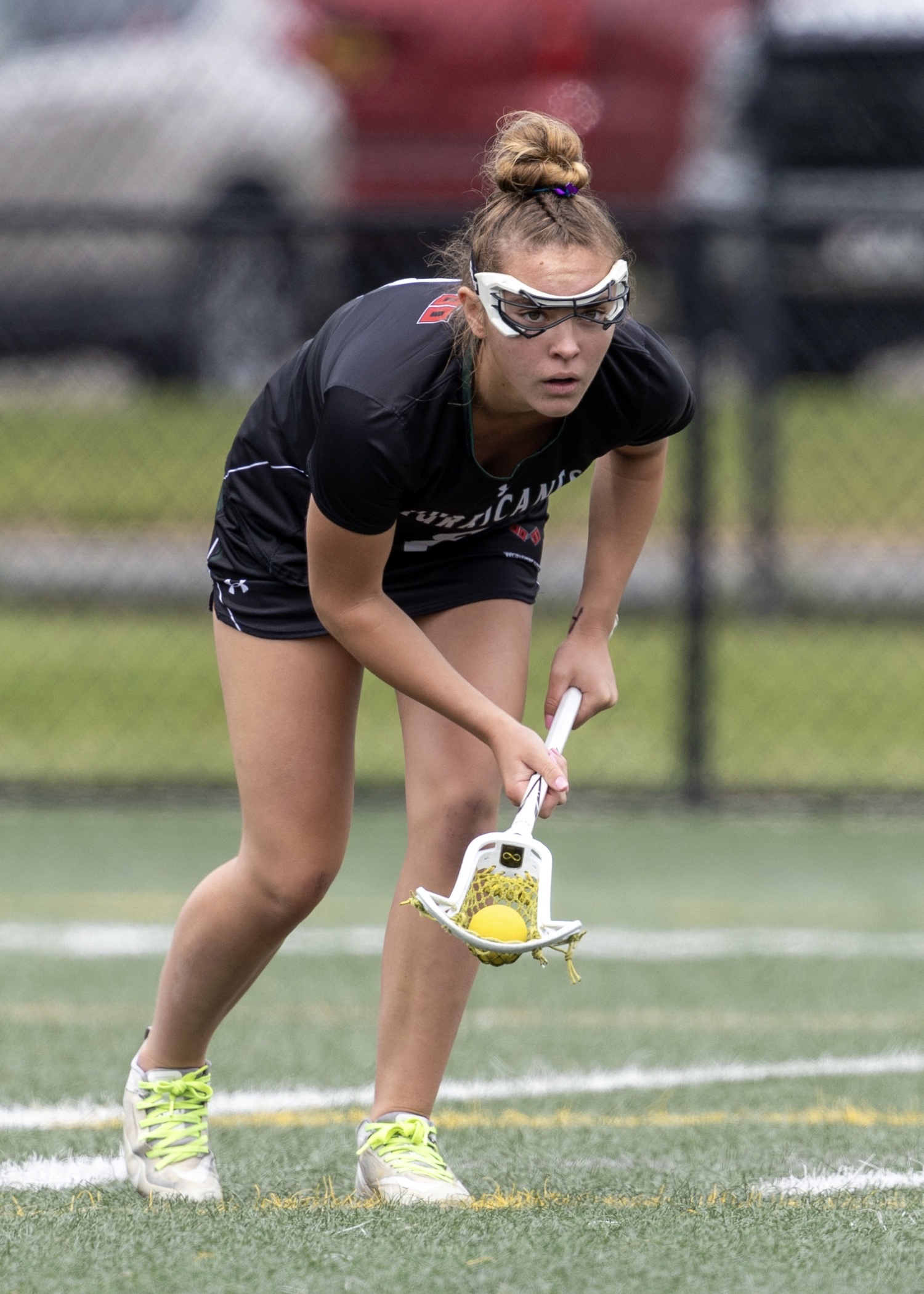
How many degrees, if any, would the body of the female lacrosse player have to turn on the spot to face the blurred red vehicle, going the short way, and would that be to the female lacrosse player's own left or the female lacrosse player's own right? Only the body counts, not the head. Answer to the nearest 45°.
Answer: approximately 135° to the female lacrosse player's own left

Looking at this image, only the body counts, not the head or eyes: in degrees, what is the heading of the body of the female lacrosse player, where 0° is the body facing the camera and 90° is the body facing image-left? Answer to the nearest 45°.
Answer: approximately 315°

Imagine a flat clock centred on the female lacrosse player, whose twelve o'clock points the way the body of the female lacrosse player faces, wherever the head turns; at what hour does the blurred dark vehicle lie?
The blurred dark vehicle is roughly at 8 o'clock from the female lacrosse player.
